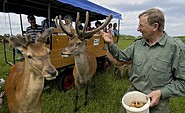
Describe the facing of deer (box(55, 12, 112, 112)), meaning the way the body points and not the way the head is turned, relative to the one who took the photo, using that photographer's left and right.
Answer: facing the viewer and to the left of the viewer

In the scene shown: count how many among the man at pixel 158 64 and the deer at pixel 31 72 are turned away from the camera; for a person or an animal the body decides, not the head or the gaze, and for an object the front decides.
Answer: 0

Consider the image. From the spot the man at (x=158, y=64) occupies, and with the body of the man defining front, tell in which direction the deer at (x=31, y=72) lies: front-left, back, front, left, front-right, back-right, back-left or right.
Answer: front-right

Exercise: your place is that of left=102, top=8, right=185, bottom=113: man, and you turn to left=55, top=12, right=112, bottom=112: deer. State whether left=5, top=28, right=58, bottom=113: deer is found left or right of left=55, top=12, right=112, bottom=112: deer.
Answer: left

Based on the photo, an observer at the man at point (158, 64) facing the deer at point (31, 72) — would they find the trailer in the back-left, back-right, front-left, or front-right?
front-right

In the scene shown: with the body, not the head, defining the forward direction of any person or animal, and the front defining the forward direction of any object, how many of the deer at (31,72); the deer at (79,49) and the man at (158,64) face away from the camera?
0

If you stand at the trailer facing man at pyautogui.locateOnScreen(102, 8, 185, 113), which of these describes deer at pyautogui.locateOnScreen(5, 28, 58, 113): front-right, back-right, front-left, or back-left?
front-right

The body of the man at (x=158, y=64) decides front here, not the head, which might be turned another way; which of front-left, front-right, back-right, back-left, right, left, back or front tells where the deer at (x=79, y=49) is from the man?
right

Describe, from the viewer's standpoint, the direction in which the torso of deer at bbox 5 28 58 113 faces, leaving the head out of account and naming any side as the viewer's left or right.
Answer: facing the viewer and to the right of the viewer

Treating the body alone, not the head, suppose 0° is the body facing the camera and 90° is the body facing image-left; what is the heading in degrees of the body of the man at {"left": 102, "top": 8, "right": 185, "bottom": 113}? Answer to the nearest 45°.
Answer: approximately 45°

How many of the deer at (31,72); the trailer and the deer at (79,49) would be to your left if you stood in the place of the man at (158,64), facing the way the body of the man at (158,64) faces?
0

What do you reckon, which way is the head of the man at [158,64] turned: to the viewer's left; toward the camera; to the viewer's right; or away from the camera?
to the viewer's left
